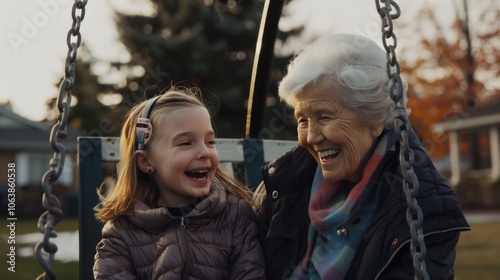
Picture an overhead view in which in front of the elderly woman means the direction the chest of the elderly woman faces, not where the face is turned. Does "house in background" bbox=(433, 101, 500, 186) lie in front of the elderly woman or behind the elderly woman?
behind

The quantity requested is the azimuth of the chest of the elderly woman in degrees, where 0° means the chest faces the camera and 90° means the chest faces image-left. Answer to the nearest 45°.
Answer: approximately 45°

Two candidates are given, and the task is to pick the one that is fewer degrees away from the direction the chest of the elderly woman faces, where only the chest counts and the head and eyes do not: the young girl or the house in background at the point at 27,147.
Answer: the young girl

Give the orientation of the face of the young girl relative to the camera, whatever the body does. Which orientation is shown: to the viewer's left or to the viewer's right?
to the viewer's right

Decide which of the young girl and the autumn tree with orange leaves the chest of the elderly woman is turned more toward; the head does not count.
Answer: the young girl

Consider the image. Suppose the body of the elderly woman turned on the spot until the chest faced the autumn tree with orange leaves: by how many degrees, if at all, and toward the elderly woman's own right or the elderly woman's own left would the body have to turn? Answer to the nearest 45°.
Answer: approximately 135° to the elderly woman's own right

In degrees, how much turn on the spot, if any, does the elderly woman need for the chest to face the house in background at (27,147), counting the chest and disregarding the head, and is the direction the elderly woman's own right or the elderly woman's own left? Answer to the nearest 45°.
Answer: approximately 90° to the elderly woman's own right

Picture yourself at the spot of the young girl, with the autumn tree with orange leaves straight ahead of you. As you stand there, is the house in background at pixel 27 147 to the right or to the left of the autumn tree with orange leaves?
left

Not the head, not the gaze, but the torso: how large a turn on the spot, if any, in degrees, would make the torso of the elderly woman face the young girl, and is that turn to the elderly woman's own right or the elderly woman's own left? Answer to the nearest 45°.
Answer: approximately 45° to the elderly woman's own right
